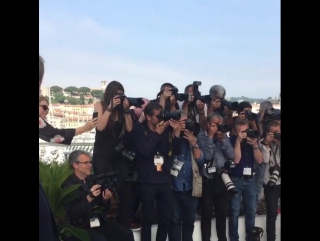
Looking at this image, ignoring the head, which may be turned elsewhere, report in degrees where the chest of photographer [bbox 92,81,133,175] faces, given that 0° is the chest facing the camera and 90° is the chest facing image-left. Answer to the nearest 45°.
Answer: approximately 315°

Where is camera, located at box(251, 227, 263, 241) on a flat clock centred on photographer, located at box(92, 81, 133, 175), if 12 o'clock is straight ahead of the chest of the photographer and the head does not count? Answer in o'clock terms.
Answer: The camera is roughly at 10 o'clock from the photographer.
